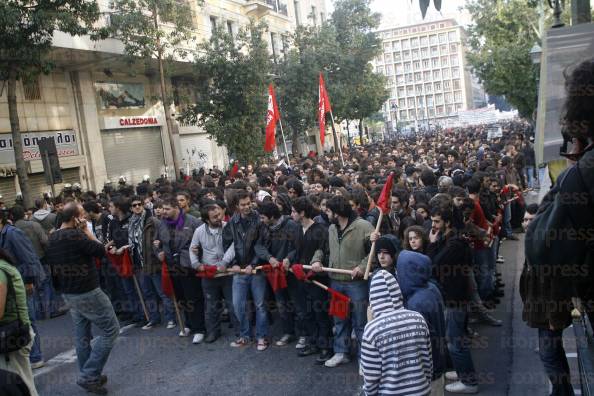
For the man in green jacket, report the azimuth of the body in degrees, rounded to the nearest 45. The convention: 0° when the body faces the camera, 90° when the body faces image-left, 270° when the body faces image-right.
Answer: approximately 45°

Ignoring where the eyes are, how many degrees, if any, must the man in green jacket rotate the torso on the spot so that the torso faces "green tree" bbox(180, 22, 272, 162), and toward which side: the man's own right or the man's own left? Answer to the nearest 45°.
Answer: approximately 135° to the man's own right

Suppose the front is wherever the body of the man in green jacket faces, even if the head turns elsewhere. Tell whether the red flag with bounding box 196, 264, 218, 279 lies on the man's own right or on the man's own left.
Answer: on the man's own right

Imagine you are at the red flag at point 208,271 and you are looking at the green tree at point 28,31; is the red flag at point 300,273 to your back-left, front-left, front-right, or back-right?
back-right

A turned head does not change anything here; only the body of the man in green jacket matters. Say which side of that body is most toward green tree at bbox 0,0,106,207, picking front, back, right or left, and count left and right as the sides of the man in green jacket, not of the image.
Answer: right

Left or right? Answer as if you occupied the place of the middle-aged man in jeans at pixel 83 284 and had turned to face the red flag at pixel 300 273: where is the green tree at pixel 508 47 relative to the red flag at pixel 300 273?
left

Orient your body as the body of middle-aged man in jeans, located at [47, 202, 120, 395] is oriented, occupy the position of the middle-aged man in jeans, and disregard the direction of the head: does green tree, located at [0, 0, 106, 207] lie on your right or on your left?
on your left

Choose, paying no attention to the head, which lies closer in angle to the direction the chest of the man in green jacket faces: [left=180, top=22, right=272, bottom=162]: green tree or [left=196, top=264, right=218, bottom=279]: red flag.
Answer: the red flag

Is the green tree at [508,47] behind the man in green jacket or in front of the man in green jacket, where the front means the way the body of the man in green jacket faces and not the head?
behind

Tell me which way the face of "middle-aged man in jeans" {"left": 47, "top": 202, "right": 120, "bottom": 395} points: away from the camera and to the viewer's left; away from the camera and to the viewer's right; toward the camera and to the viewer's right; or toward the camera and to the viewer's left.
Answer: away from the camera and to the viewer's right

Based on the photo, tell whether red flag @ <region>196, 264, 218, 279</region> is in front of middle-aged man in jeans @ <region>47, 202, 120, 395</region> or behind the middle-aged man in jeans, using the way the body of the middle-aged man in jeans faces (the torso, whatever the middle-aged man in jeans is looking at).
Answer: in front

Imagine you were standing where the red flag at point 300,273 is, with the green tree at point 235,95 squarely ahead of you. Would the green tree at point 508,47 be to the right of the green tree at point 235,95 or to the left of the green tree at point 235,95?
right
